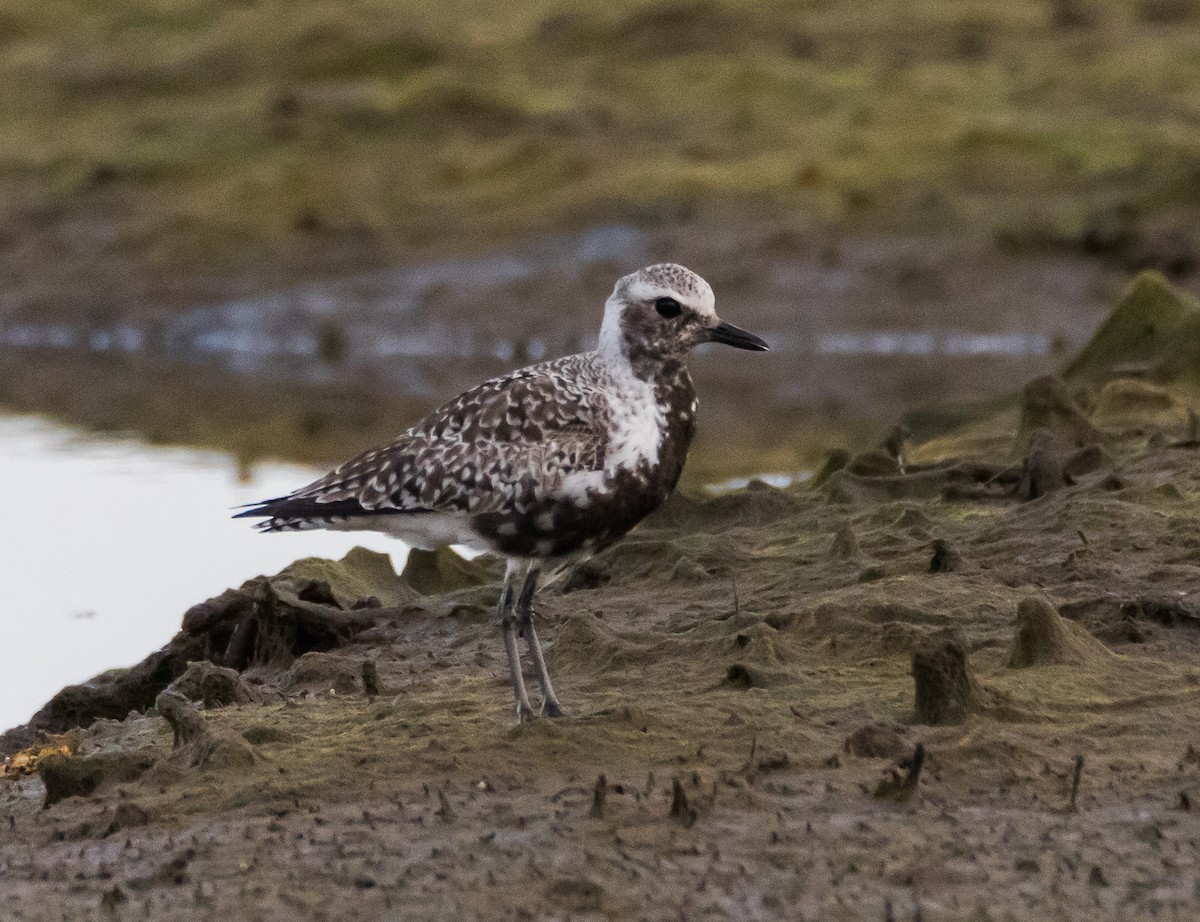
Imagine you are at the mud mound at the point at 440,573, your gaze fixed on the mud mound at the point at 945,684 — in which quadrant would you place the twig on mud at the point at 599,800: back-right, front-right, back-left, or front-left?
front-right

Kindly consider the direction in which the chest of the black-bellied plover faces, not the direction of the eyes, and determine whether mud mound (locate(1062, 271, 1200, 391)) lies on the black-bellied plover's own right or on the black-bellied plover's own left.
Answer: on the black-bellied plover's own left

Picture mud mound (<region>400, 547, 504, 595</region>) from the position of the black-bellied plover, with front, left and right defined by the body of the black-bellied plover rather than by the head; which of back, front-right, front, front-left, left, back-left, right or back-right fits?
left

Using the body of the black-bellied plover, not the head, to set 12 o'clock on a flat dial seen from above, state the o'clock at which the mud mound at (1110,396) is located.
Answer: The mud mound is roughly at 10 o'clock from the black-bellied plover.

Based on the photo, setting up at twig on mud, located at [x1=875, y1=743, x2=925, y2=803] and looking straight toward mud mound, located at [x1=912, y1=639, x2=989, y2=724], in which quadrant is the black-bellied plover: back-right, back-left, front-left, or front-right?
front-left

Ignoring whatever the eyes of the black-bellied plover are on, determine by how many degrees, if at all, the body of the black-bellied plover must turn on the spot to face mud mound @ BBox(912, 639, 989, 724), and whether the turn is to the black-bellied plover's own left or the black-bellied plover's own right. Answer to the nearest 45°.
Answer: approximately 45° to the black-bellied plover's own right

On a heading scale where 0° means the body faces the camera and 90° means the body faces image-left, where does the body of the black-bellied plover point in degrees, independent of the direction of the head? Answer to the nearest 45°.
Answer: approximately 270°

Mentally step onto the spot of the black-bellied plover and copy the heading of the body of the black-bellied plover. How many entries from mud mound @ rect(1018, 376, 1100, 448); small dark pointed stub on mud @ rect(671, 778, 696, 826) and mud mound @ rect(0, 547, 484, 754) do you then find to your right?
1

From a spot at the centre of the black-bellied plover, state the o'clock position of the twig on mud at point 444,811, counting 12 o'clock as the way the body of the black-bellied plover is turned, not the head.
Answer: The twig on mud is roughly at 4 o'clock from the black-bellied plover.

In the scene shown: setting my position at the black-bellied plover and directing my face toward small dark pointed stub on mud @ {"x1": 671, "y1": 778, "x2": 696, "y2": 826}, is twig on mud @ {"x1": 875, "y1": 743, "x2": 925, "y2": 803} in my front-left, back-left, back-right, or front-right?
front-left

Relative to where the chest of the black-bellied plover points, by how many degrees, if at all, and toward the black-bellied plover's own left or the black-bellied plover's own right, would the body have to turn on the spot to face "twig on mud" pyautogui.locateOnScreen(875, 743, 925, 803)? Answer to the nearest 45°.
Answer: approximately 45° to the black-bellied plover's own right

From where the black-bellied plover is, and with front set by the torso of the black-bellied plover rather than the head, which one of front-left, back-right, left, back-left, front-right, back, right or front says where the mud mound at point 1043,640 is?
front

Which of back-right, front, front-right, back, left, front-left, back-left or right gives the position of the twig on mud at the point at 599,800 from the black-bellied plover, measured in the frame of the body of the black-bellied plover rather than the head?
right

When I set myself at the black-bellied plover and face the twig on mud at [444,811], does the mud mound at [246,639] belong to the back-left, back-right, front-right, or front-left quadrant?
back-right
